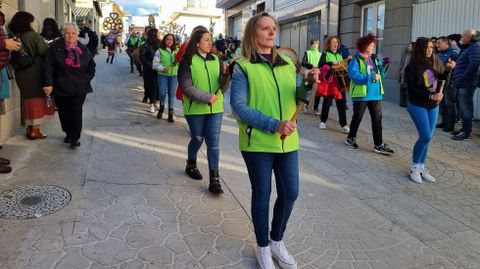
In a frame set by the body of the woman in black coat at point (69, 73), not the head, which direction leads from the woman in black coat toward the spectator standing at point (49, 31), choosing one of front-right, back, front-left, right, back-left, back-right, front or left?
back

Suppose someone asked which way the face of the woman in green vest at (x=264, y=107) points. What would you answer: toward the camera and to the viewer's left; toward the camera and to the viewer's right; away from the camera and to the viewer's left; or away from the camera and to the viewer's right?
toward the camera and to the viewer's right

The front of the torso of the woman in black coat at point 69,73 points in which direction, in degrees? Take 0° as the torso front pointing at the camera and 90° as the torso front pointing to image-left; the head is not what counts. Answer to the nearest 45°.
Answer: approximately 0°

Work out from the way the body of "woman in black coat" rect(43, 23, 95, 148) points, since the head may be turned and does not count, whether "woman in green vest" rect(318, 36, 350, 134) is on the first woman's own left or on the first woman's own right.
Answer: on the first woman's own left

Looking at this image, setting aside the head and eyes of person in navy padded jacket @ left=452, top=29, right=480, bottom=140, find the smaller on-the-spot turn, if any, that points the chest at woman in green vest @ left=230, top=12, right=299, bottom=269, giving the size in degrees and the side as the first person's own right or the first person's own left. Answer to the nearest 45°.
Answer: approximately 90° to the first person's own left

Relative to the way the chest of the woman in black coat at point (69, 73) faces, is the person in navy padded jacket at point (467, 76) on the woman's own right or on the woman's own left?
on the woman's own left

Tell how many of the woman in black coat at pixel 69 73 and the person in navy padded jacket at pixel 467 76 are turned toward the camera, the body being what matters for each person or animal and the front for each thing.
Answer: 1

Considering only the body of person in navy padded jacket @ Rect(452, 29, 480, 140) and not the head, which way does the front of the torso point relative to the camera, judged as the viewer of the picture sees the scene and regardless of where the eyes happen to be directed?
to the viewer's left

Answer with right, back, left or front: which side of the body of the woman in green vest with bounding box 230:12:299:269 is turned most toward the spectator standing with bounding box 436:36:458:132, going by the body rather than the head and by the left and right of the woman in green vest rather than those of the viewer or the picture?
left

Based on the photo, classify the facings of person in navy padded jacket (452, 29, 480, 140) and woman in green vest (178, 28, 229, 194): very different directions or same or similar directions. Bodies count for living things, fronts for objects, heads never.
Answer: very different directions

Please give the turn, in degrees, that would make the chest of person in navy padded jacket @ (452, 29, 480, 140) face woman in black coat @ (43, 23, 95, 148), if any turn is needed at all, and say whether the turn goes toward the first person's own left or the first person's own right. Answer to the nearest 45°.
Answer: approximately 45° to the first person's own left
